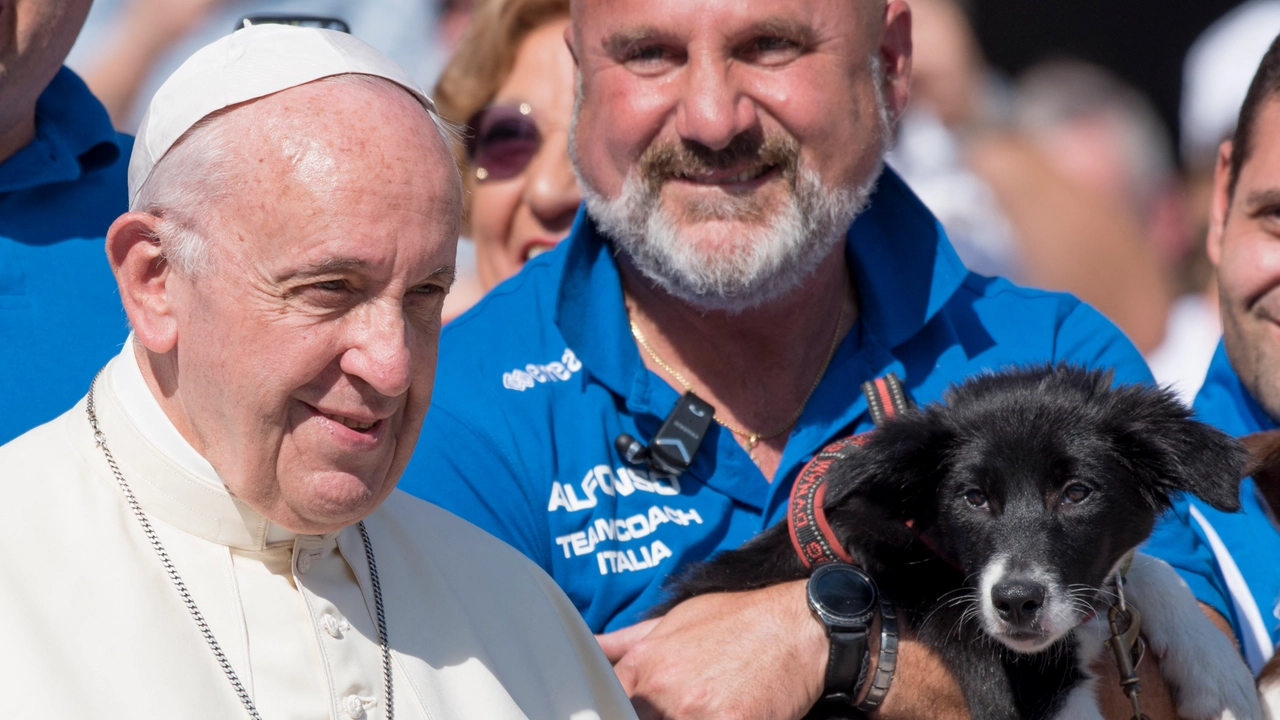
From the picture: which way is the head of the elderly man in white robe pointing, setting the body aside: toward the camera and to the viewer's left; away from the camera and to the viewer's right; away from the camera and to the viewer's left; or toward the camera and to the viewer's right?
toward the camera and to the viewer's right

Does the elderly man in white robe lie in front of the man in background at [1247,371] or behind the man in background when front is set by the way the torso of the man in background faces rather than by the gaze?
in front

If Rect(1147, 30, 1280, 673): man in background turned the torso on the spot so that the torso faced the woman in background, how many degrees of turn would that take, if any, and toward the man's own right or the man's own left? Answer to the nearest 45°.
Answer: approximately 90° to the man's own right

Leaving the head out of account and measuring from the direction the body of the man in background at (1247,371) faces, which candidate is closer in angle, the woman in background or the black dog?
the black dog

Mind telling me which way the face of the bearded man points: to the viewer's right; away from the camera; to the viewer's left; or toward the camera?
toward the camera

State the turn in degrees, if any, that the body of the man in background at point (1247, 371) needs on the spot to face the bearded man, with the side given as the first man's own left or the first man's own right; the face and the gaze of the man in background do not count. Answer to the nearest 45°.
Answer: approximately 45° to the first man's own right

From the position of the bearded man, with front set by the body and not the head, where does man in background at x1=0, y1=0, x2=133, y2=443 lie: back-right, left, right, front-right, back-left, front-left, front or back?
right

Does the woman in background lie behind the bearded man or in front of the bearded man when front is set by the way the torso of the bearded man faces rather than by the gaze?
behind

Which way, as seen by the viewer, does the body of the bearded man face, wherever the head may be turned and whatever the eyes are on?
toward the camera

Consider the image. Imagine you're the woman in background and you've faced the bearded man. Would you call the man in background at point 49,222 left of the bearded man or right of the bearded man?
right

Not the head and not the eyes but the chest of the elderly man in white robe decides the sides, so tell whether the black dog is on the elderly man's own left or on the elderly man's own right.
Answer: on the elderly man's own left

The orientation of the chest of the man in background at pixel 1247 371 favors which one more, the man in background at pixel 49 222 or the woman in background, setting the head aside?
the man in background

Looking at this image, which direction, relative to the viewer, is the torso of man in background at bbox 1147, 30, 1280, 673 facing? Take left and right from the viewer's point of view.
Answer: facing the viewer

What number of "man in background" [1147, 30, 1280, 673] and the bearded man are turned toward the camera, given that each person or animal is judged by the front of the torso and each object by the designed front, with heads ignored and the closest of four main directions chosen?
2

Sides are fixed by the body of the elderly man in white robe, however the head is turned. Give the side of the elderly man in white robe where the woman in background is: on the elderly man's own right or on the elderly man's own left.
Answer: on the elderly man's own left

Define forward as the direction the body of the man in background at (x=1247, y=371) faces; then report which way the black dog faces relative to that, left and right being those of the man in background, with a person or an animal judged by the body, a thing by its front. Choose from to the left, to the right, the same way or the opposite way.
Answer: the same way
